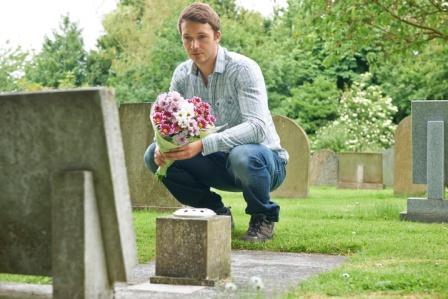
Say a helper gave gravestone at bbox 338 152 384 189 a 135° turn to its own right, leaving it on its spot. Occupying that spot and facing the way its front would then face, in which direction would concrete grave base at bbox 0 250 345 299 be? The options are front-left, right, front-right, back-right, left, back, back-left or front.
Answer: back-left

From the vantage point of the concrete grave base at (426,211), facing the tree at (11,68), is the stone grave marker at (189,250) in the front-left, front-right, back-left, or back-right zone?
back-left

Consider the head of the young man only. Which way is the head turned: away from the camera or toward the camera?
toward the camera

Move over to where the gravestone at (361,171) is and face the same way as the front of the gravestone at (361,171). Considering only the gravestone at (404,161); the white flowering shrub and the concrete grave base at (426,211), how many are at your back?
1

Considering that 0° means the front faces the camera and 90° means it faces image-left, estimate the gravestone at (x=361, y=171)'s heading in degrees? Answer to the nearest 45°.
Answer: approximately 0°

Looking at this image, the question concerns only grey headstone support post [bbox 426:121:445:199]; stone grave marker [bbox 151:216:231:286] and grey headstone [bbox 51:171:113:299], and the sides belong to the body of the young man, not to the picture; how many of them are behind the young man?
1

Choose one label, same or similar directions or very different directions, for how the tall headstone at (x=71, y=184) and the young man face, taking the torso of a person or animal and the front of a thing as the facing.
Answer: very different directions

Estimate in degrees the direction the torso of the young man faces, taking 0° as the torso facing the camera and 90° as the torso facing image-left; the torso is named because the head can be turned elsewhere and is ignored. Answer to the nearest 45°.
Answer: approximately 45°

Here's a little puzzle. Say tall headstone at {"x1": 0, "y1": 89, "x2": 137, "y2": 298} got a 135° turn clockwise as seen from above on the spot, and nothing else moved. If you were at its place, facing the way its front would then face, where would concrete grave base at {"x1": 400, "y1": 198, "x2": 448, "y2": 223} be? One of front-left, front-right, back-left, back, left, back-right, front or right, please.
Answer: back-left
